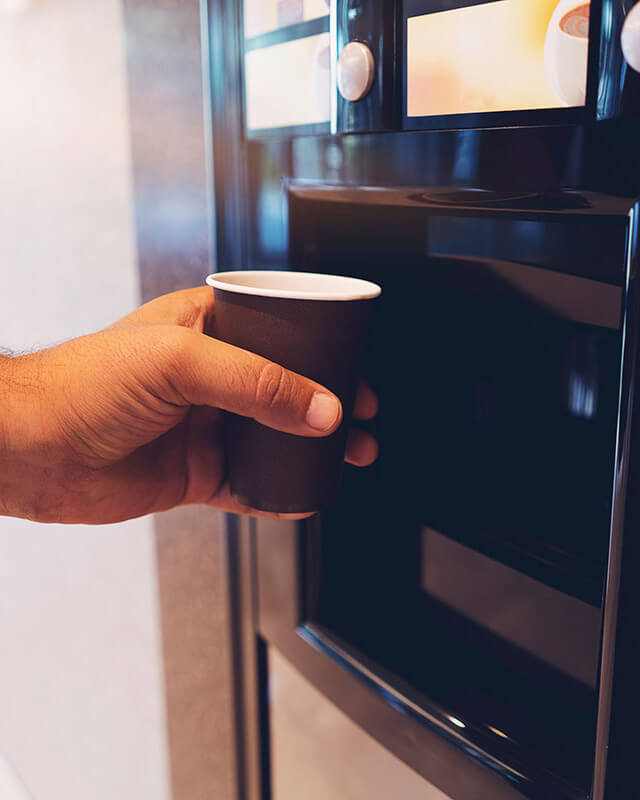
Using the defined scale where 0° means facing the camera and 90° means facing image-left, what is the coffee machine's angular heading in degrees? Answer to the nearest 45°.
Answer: approximately 45°
